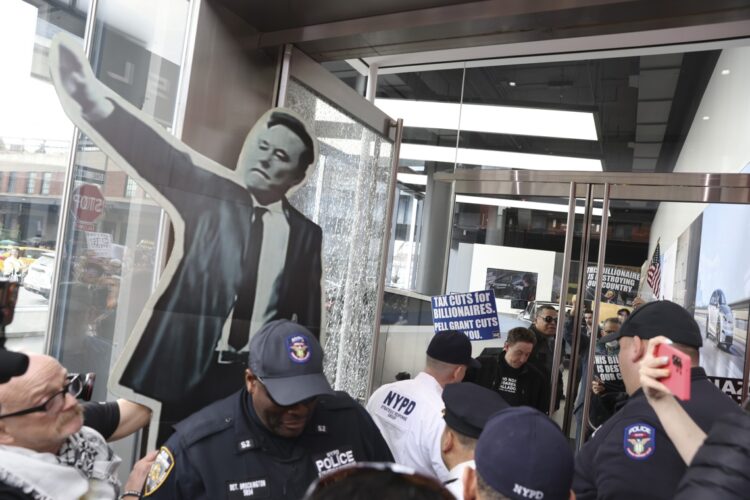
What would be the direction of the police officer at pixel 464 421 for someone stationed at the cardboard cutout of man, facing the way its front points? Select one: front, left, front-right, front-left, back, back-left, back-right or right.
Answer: front-left

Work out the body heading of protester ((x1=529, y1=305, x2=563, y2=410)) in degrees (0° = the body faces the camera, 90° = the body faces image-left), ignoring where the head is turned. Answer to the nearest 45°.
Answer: approximately 315°

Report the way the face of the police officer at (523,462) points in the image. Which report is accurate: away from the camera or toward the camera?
away from the camera

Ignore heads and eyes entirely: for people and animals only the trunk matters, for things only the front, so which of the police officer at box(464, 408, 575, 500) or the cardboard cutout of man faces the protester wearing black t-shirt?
the police officer

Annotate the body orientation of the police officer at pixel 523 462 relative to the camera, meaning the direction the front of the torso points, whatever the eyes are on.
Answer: away from the camera

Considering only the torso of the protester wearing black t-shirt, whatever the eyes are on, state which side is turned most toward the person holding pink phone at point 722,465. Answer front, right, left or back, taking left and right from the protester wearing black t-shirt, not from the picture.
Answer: front

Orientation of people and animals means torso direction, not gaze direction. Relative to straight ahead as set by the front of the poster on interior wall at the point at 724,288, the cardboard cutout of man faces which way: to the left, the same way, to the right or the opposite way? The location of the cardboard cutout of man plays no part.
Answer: to the left

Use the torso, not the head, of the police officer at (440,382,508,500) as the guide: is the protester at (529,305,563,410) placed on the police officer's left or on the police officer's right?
on the police officer's right

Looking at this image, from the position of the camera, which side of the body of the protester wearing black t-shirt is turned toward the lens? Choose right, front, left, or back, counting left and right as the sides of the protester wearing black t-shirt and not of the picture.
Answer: front

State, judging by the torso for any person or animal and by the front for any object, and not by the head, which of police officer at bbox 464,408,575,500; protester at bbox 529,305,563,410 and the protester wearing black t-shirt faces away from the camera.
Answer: the police officer

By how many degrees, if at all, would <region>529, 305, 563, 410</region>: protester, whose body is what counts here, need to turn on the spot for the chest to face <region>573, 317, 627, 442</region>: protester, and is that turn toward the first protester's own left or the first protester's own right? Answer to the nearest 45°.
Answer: approximately 45° to the first protester's own left

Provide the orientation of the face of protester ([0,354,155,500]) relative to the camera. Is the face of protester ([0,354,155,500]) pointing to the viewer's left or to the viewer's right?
to the viewer's right

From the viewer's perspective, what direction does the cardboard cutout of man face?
toward the camera

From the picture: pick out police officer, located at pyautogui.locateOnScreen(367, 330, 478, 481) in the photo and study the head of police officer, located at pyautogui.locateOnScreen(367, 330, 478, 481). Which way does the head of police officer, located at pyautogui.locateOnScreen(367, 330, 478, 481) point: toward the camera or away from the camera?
away from the camera
